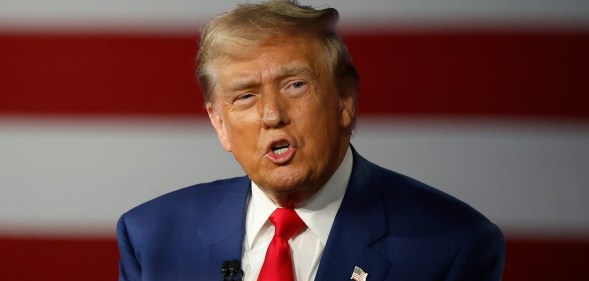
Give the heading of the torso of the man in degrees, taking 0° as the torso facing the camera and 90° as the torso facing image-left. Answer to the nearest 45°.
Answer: approximately 0°
